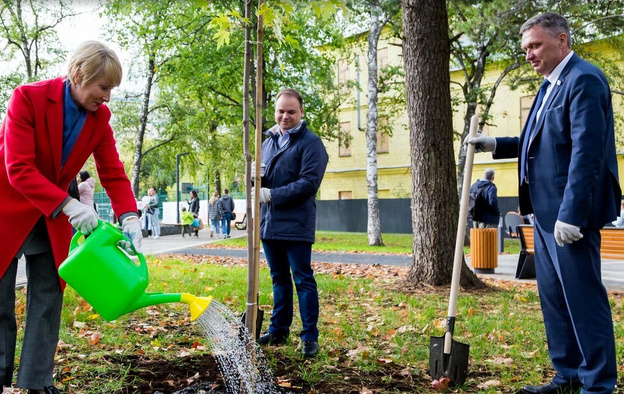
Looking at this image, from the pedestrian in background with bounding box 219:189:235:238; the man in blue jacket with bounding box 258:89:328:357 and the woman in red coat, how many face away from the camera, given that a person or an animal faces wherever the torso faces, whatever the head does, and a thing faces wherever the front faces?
1

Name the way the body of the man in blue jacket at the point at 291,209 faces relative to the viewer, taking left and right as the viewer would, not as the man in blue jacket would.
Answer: facing the viewer and to the left of the viewer

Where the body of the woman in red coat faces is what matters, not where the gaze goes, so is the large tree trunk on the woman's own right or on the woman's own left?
on the woman's own left

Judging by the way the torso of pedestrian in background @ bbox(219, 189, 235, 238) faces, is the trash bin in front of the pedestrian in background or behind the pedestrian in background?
behind

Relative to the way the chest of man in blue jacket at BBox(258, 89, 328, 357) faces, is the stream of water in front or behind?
in front

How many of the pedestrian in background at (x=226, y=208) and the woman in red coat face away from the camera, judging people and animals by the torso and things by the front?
1

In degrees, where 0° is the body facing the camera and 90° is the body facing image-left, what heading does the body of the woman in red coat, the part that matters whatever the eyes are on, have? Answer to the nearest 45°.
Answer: approximately 315°

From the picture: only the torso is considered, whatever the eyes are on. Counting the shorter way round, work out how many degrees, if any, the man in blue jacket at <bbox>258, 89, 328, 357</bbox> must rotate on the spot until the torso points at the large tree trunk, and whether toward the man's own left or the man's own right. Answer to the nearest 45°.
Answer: approximately 180°

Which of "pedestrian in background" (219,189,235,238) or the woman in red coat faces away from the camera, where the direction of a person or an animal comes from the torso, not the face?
the pedestrian in background

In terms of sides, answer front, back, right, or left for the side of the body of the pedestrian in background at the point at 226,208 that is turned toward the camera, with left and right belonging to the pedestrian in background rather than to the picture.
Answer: back

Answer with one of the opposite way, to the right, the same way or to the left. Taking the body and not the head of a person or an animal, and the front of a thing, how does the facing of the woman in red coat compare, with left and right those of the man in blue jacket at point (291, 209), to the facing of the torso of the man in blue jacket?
to the left
